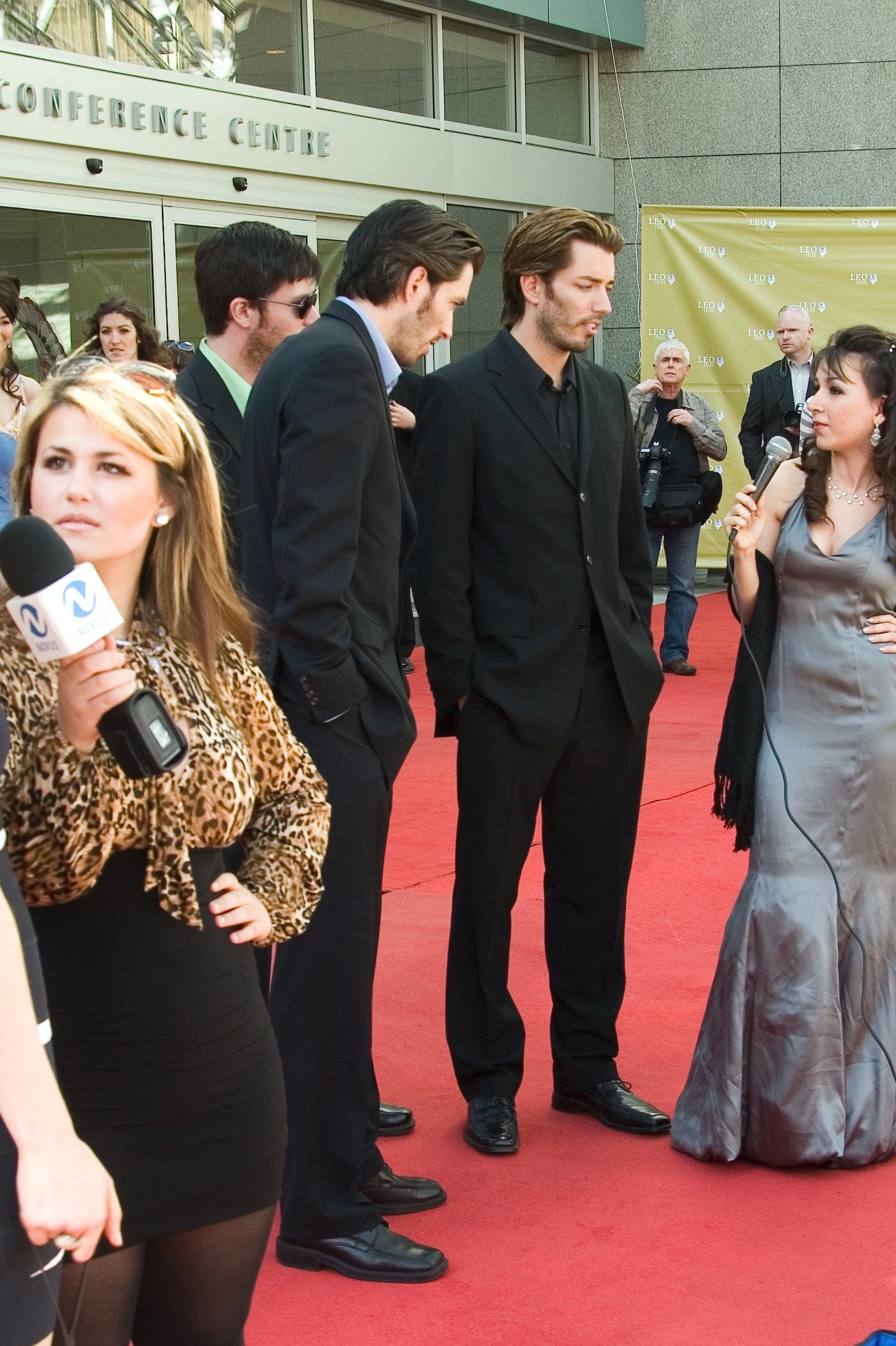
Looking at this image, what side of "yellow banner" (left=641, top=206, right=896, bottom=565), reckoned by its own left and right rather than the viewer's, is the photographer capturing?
front

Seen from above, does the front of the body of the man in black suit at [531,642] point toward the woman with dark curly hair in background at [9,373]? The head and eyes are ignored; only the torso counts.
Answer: no

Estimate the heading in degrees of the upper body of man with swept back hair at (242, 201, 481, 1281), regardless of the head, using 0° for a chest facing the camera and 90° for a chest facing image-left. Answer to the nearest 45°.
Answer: approximately 270°

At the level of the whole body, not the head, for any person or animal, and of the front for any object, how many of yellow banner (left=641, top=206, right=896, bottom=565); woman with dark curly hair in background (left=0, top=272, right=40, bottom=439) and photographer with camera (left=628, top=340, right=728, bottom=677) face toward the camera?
3

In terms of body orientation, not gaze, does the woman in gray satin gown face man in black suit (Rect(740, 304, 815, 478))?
no

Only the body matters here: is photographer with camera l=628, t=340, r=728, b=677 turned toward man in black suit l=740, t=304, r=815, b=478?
no

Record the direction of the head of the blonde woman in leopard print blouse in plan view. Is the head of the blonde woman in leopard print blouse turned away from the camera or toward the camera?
toward the camera

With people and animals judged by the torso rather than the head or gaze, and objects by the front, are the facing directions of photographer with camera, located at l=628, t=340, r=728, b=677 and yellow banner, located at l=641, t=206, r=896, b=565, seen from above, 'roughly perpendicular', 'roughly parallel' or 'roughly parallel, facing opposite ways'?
roughly parallel

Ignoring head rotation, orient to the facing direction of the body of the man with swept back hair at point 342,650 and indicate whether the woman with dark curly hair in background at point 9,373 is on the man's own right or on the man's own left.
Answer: on the man's own left

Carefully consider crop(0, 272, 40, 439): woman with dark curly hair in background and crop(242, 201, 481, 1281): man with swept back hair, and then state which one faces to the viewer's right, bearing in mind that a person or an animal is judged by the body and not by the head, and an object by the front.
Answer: the man with swept back hair

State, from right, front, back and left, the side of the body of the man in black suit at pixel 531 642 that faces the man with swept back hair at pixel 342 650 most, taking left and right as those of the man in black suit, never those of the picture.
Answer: right

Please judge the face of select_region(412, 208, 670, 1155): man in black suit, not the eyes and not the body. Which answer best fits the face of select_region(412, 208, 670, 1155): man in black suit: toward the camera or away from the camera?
toward the camera

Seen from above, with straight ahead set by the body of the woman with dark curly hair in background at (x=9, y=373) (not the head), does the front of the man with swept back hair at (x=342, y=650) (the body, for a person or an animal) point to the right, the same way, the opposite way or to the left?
to the left

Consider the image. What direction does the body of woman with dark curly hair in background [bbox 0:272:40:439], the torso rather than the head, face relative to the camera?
toward the camera

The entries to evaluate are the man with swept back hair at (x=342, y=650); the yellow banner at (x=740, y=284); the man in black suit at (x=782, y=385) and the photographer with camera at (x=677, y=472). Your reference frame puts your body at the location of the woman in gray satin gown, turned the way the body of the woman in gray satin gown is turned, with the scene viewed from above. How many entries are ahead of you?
1

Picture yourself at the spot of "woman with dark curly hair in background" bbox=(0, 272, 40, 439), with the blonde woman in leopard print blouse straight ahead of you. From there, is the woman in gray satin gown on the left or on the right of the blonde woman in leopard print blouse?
left

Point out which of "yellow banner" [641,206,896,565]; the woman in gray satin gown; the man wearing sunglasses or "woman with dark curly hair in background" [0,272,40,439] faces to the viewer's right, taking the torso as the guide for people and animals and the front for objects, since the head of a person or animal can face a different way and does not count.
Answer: the man wearing sunglasses

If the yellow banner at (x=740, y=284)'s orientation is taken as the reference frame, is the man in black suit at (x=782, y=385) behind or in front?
in front

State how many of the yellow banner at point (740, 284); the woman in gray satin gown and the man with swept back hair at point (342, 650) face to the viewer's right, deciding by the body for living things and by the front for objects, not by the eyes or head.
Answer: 1
